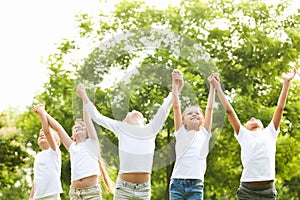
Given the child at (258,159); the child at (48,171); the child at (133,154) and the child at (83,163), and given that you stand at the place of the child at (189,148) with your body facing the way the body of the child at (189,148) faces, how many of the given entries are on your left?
1

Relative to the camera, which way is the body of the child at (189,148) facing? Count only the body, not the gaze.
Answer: toward the camera

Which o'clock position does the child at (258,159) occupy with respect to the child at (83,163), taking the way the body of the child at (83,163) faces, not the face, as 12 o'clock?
the child at (258,159) is roughly at 10 o'clock from the child at (83,163).

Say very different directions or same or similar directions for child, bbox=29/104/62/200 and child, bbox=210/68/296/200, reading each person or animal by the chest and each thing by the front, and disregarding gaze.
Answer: same or similar directions

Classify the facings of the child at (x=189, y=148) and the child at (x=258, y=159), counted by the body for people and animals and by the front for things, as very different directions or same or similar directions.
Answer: same or similar directions

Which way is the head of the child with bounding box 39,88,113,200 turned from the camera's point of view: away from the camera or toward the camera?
toward the camera

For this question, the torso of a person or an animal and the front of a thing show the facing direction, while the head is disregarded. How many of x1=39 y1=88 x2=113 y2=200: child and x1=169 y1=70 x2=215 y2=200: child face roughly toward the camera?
2

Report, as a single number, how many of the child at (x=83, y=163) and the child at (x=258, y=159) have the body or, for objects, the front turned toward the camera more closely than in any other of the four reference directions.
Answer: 2

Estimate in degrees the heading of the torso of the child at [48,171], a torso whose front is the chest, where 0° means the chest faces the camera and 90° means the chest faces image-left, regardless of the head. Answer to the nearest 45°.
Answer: approximately 45°

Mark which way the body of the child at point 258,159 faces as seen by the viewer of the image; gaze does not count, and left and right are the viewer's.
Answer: facing the viewer

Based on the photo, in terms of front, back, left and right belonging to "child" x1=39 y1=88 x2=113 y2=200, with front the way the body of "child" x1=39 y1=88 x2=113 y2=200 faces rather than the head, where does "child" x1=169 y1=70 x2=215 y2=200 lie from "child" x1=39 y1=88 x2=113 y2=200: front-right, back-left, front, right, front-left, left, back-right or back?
front-left

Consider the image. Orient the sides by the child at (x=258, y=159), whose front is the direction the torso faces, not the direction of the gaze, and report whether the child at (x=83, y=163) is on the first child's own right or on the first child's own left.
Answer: on the first child's own right

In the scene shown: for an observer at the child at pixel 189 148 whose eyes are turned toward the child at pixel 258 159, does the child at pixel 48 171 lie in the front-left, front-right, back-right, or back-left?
back-left

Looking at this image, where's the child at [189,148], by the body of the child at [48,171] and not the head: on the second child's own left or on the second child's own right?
on the second child's own left

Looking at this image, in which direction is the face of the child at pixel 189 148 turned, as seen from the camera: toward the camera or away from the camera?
toward the camera

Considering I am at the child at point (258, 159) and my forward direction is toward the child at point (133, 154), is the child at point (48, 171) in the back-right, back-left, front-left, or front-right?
front-right

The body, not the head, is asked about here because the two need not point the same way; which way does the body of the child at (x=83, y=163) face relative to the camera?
toward the camera

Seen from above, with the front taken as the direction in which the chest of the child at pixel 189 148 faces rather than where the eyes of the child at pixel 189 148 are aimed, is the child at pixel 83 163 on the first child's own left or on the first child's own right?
on the first child's own right

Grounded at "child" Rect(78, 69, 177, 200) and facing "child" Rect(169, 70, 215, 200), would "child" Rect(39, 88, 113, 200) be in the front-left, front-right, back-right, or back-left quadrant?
back-left
